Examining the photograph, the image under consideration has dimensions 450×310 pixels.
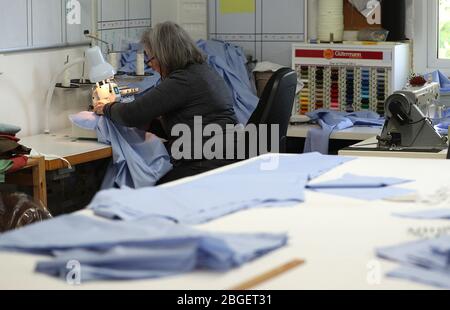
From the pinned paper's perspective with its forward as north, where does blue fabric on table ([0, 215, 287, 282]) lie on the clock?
The blue fabric on table is roughly at 12 o'clock from the pinned paper.

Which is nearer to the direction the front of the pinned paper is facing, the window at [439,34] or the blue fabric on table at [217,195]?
the blue fabric on table

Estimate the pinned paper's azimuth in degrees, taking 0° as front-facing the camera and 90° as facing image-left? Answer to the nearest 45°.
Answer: approximately 0°

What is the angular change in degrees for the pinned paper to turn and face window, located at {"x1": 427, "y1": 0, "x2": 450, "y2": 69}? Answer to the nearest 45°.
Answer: approximately 90° to its left

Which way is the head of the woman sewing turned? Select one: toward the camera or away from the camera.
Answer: away from the camera

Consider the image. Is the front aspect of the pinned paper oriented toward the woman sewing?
yes

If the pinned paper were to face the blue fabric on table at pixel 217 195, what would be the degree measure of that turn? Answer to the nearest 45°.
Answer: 0° — it already faces it

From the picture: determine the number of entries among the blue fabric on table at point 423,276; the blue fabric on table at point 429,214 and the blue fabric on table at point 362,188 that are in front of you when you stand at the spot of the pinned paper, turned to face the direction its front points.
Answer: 3
